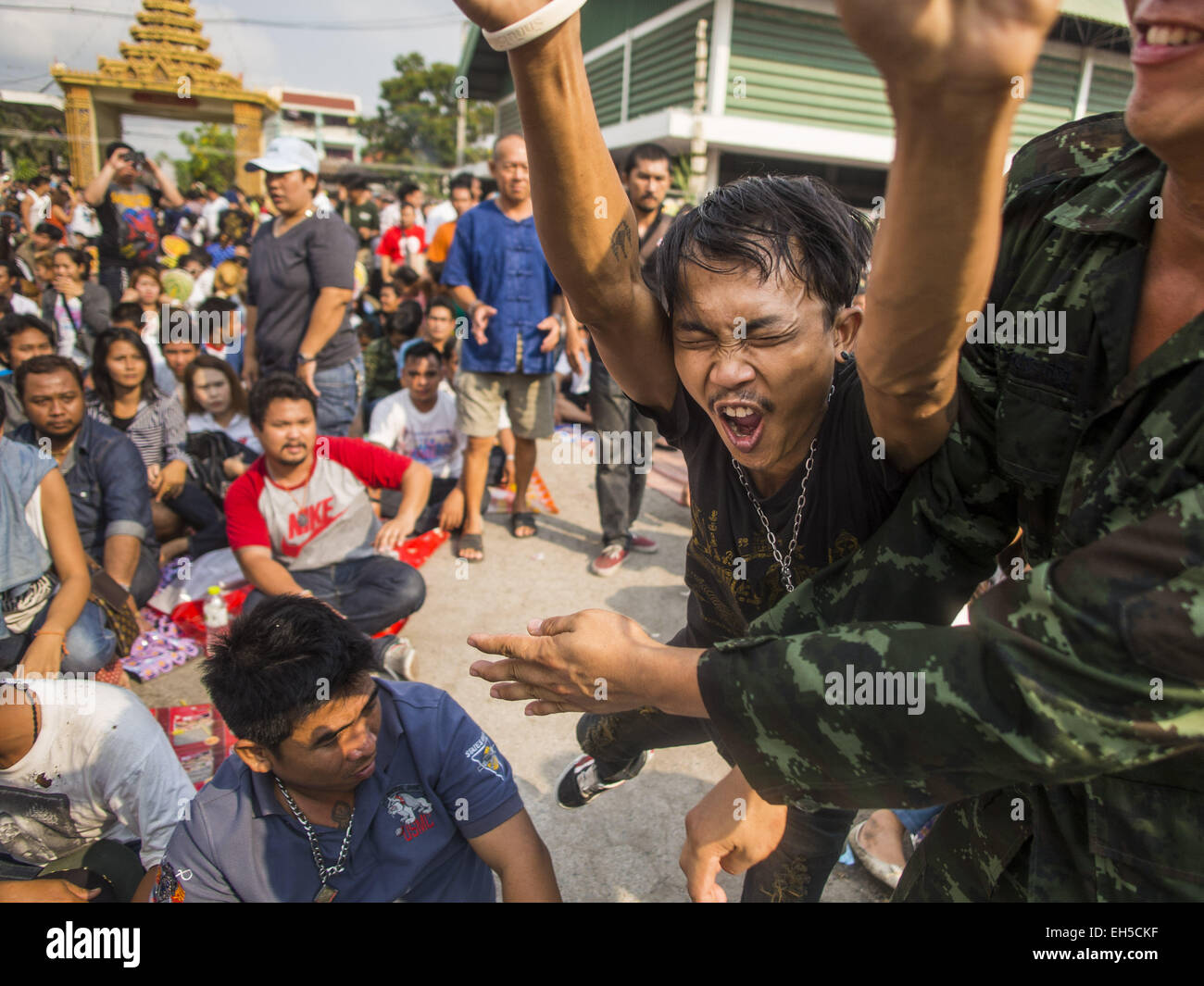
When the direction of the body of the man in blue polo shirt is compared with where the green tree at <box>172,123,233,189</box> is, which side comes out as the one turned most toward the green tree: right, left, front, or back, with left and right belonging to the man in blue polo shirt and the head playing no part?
back

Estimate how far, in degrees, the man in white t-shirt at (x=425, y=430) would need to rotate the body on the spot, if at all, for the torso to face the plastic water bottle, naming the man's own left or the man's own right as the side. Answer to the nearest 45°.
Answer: approximately 45° to the man's own right

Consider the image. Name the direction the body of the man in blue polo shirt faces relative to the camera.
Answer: toward the camera

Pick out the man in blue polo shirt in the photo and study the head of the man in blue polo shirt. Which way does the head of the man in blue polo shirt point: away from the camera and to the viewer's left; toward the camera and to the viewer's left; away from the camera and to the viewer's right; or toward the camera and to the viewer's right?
toward the camera and to the viewer's right

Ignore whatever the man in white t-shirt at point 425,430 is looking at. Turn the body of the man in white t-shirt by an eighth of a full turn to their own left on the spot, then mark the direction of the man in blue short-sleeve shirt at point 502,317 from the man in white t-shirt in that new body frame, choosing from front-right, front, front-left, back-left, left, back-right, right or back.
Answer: front

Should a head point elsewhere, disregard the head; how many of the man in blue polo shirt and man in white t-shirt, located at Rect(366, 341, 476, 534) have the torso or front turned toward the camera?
2

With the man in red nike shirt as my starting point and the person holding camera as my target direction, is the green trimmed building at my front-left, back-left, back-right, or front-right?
front-right

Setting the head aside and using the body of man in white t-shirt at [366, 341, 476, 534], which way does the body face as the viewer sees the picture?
toward the camera

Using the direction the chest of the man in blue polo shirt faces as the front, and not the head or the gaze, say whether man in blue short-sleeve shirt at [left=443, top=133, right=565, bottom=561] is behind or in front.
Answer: behind

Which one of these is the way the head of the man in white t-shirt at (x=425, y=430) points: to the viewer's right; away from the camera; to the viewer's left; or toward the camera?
toward the camera

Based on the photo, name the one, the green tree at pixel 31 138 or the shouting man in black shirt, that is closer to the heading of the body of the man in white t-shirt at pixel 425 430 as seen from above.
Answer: the shouting man in black shirt

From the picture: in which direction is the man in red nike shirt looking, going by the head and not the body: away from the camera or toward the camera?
toward the camera

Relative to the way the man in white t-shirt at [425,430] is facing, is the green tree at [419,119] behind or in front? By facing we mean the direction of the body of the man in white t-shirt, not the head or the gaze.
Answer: behind

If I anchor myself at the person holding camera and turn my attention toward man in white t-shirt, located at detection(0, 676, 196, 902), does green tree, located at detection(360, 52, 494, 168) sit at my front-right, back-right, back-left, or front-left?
back-left

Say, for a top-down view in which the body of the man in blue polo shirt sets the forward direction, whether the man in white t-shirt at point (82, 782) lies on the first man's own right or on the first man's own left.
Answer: on the first man's own right

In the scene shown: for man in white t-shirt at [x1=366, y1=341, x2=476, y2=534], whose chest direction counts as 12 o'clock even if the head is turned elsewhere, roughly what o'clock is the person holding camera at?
The person holding camera is roughly at 5 o'clock from the man in white t-shirt.

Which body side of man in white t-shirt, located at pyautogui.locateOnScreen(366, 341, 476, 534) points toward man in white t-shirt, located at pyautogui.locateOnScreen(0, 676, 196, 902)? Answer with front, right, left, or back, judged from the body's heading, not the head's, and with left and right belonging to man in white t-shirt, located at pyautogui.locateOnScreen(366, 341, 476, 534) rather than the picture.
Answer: front

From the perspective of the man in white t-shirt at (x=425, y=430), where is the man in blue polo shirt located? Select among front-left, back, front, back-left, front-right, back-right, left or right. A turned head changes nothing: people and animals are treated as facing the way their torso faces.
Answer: front
